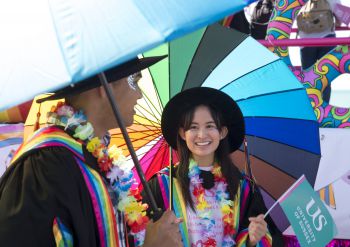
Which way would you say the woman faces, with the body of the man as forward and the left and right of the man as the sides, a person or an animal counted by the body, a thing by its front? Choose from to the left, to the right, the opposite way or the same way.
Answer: to the right

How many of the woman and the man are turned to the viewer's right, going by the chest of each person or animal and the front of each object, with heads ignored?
1

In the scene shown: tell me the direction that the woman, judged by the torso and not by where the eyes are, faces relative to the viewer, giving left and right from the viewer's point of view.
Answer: facing the viewer

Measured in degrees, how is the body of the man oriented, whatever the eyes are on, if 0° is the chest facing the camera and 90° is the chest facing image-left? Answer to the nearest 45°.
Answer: approximately 270°

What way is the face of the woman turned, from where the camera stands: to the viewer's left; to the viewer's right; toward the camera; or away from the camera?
toward the camera

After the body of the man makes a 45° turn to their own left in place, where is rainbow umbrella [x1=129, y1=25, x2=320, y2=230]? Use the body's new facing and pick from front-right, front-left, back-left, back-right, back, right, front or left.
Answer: front

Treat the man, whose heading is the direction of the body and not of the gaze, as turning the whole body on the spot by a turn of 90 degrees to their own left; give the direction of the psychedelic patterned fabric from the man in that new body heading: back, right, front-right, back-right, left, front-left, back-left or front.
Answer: front-right

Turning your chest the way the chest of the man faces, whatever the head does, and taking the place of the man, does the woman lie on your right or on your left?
on your left

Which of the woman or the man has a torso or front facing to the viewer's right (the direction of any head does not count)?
the man

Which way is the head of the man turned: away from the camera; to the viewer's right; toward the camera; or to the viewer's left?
to the viewer's right
